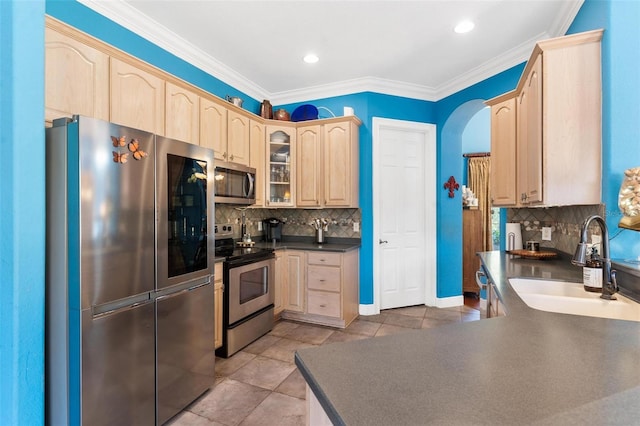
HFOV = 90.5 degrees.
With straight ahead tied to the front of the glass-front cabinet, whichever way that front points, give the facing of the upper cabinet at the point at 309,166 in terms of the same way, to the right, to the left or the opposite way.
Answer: the same way

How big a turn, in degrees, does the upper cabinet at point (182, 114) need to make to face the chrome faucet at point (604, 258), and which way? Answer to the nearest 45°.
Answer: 0° — it already faces it

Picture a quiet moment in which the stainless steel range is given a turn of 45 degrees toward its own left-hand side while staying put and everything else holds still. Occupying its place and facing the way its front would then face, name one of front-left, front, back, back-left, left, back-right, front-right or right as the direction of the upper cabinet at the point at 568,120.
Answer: front-right

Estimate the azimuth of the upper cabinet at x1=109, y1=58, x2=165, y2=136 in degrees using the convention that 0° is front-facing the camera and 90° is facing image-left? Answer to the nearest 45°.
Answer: approximately 315°

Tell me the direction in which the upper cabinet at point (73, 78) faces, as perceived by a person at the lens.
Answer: facing the viewer and to the right of the viewer

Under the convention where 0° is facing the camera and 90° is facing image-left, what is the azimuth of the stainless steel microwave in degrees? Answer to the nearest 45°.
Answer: approximately 315°

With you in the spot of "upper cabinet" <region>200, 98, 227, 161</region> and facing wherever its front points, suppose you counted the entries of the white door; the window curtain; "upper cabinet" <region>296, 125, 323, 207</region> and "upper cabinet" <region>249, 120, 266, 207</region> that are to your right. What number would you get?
0

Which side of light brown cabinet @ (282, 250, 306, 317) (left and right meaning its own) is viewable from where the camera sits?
front

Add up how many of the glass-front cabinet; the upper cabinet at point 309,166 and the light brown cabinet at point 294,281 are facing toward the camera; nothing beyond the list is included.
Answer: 3

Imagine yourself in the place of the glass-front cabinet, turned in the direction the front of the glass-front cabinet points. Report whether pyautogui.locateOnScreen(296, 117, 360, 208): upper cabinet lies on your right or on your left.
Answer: on your left

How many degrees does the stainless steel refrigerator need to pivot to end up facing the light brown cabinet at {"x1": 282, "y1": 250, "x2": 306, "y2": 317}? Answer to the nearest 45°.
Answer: approximately 90° to its left

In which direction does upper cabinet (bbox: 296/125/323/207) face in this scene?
toward the camera

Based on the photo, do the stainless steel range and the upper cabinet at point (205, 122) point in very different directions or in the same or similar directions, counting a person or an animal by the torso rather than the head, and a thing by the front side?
same or similar directions

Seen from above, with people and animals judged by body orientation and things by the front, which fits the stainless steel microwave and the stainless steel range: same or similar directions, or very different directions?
same or similar directions
